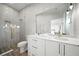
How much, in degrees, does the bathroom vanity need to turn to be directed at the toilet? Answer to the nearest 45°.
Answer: approximately 45° to its right

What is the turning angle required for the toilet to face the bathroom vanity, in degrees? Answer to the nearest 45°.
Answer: approximately 135° to its left

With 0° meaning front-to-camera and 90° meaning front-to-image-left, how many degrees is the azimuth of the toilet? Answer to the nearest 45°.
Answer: approximately 45°
